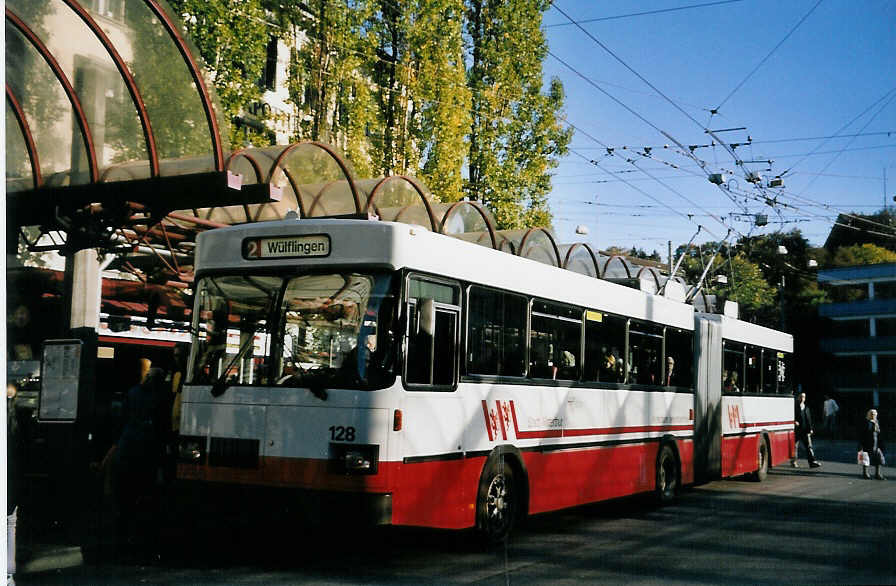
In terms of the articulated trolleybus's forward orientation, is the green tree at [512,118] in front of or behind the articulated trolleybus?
behind

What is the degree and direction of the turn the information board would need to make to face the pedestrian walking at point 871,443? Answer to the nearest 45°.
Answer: approximately 90° to its left

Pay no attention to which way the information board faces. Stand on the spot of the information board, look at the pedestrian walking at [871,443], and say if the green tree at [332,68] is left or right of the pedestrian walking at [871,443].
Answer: left

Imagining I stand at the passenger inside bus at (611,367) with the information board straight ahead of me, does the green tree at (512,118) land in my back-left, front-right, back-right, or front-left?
back-right

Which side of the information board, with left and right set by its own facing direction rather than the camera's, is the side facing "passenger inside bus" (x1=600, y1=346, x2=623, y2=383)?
left

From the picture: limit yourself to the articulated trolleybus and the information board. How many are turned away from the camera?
0

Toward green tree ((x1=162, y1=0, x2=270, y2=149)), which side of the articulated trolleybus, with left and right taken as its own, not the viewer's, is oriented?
right

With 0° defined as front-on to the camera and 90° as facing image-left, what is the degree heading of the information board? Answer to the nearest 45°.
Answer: approximately 0°

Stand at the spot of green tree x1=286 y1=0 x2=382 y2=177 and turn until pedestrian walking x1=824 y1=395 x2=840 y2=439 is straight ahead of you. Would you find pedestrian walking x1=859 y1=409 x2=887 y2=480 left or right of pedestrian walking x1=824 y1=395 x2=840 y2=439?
right

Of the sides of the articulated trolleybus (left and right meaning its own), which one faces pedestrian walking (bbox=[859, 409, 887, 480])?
back
